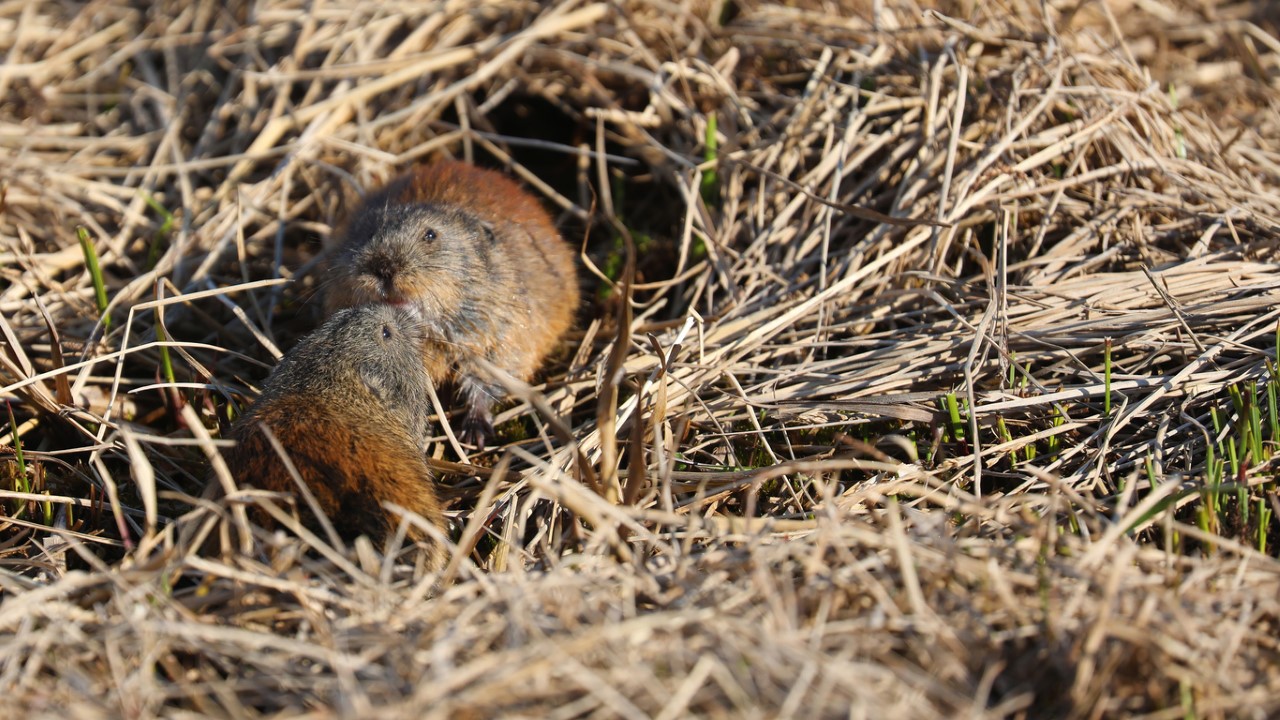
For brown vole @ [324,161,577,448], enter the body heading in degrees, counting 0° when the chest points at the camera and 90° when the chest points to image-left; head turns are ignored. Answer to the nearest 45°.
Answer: approximately 45°
